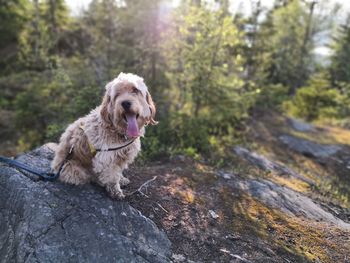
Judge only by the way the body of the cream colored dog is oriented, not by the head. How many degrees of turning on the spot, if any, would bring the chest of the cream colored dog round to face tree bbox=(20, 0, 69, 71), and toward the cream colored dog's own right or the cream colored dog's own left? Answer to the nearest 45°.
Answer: approximately 135° to the cream colored dog's own left

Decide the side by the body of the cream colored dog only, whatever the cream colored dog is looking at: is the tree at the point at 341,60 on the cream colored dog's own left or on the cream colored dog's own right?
on the cream colored dog's own left

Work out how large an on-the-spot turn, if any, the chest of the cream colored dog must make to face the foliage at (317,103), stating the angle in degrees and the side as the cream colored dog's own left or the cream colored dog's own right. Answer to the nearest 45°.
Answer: approximately 90° to the cream colored dog's own left

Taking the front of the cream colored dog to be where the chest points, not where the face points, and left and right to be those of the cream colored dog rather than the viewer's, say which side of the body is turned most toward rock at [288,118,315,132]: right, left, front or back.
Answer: left

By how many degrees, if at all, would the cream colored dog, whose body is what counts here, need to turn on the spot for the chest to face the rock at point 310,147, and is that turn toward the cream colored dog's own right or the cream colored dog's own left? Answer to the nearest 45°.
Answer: approximately 90° to the cream colored dog's own left

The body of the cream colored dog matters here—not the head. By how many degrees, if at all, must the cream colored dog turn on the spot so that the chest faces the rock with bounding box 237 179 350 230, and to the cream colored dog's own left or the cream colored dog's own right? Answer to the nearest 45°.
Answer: approximately 45° to the cream colored dog's own left

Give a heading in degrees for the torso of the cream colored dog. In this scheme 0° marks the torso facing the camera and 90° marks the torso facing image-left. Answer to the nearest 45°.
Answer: approximately 315°

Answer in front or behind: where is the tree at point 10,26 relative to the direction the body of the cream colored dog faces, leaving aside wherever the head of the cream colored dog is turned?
behind

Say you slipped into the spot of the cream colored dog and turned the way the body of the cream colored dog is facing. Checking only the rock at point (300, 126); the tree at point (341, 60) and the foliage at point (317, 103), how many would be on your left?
3
